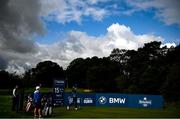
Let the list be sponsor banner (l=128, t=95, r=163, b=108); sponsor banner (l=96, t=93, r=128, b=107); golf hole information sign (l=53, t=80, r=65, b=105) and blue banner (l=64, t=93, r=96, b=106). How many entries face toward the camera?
4

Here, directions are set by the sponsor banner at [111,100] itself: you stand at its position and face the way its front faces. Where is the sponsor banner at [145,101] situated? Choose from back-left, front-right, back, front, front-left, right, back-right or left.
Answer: left

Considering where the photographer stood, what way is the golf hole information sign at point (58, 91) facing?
facing the viewer

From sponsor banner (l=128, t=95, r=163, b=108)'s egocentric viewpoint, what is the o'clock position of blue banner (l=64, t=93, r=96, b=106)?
The blue banner is roughly at 2 o'clock from the sponsor banner.

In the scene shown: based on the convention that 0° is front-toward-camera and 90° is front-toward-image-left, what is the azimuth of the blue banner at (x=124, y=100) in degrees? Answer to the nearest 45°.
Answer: approximately 0°

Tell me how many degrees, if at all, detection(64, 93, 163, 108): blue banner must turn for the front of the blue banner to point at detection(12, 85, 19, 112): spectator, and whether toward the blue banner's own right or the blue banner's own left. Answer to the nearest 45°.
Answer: approximately 45° to the blue banner's own right

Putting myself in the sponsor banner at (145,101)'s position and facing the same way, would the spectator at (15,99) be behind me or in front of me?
in front

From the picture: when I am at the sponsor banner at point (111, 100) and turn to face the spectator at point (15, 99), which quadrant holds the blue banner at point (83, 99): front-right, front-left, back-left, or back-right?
front-right

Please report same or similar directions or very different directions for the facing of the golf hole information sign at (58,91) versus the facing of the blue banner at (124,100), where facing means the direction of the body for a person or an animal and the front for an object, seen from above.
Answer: same or similar directions
